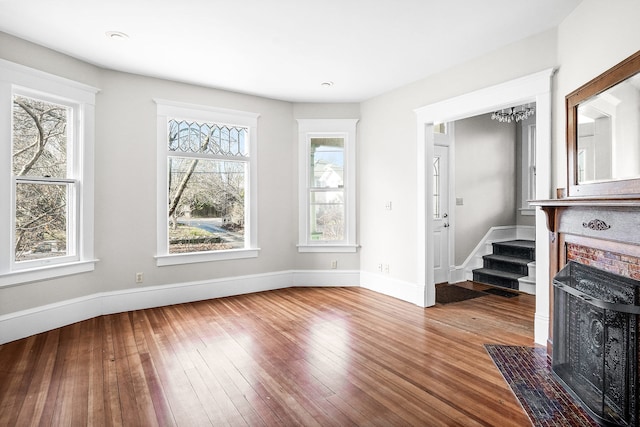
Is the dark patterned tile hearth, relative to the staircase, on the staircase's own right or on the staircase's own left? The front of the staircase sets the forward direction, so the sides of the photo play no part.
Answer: on the staircase's own left

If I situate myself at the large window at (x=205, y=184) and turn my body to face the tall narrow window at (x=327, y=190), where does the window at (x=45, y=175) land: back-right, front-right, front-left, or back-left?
back-right

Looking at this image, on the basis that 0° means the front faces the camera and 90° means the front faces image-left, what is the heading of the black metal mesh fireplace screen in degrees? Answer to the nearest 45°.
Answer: approximately 45°

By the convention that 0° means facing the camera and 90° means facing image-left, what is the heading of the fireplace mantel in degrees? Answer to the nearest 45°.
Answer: approximately 45°
